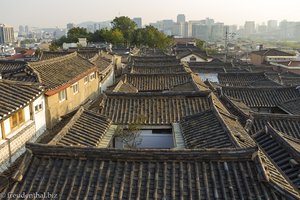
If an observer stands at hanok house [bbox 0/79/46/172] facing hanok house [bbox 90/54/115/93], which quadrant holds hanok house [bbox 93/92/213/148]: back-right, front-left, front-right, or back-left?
front-right

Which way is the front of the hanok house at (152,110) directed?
toward the camera

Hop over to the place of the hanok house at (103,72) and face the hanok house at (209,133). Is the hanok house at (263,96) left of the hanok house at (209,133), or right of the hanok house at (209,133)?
left

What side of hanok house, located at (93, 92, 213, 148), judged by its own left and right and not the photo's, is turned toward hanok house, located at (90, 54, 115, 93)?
back

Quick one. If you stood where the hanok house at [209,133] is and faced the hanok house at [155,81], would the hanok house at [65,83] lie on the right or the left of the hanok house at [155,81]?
left

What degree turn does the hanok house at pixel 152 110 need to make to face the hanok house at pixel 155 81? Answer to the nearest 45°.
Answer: approximately 180°

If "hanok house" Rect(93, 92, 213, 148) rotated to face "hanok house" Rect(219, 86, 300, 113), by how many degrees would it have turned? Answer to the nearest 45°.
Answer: approximately 135° to its left

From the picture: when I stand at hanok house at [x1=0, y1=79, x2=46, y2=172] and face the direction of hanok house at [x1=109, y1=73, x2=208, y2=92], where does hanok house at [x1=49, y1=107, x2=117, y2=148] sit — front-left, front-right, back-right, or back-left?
front-right

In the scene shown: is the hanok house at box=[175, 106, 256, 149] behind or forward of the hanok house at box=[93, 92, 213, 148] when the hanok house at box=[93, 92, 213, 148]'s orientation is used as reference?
forward

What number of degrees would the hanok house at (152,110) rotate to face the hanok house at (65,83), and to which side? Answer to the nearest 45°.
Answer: approximately 135° to its right

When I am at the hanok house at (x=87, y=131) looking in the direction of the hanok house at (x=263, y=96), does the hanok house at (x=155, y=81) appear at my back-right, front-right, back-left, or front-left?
front-left

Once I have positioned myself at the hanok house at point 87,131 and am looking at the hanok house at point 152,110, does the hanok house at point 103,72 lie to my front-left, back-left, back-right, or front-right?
front-left

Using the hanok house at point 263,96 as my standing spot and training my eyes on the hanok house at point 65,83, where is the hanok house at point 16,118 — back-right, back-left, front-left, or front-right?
front-left

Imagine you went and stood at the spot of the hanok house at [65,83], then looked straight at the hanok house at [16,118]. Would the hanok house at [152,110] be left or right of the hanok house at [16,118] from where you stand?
left

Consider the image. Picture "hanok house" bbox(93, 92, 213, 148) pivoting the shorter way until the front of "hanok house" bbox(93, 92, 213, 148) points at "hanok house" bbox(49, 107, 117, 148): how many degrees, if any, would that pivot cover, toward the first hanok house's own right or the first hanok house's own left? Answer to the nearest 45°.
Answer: approximately 45° to the first hanok house's own right
